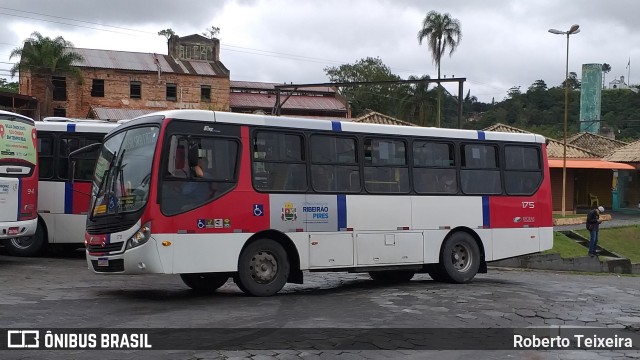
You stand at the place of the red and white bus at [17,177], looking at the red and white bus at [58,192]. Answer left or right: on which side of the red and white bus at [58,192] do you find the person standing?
right

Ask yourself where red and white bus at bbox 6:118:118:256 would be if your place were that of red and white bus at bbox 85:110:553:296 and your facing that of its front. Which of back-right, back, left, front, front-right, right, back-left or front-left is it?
right

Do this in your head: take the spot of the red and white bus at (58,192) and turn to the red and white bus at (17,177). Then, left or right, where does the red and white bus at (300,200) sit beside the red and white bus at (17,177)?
left

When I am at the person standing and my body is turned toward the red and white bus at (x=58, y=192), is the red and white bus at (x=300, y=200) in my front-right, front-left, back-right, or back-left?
front-left

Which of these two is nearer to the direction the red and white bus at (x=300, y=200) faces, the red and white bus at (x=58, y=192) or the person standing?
the red and white bus

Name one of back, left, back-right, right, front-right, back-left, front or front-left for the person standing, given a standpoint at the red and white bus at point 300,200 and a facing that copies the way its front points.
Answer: back

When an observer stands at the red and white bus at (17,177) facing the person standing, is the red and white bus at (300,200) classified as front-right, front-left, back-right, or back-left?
front-right

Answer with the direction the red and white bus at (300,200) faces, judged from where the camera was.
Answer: facing the viewer and to the left of the viewer

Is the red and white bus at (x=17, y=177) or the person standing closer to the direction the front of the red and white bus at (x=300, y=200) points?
the red and white bus
